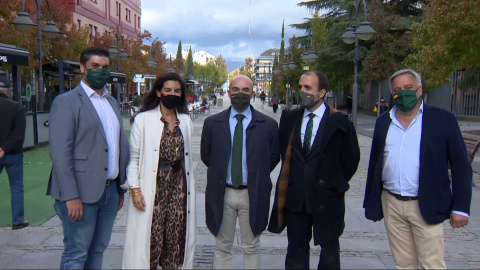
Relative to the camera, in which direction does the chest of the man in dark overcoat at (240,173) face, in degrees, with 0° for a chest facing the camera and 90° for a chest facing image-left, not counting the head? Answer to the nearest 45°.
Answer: approximately 0°

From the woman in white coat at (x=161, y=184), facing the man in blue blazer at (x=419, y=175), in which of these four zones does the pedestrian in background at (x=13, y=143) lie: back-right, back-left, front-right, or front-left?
back-left

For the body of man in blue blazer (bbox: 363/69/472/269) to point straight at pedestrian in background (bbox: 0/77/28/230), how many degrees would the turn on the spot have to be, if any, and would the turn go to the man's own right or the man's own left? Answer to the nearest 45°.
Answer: approximately 45° to the man's own right

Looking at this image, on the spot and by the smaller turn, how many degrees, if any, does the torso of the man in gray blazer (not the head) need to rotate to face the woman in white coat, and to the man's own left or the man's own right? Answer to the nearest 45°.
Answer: approximately 45° to the man's own left

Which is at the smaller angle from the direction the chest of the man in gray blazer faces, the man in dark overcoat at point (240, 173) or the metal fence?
the man in dark overcoat

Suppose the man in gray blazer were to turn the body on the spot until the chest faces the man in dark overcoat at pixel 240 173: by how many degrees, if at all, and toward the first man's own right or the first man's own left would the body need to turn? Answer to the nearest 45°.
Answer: approximately 45° to the first man's own left

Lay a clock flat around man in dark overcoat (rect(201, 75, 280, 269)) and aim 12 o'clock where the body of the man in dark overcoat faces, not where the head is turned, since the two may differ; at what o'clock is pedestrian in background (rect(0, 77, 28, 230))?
The pedestrian in background is roughly at 4 o'clock from the man in dark overcoat.

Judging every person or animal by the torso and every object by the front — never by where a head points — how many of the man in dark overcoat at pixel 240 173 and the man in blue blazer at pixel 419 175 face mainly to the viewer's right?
0

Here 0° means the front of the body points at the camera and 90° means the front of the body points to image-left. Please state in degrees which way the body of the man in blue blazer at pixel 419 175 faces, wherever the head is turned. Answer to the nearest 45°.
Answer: approximately 45°

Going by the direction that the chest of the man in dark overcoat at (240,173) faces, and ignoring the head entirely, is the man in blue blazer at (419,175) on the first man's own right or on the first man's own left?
on the first man's own left

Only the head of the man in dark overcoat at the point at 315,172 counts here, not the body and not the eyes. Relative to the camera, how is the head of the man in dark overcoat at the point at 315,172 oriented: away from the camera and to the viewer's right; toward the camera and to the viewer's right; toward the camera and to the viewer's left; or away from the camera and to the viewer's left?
toward the camera and to the viewer's left

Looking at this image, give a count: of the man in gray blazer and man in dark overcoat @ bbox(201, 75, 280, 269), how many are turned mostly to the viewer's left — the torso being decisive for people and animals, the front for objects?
0
